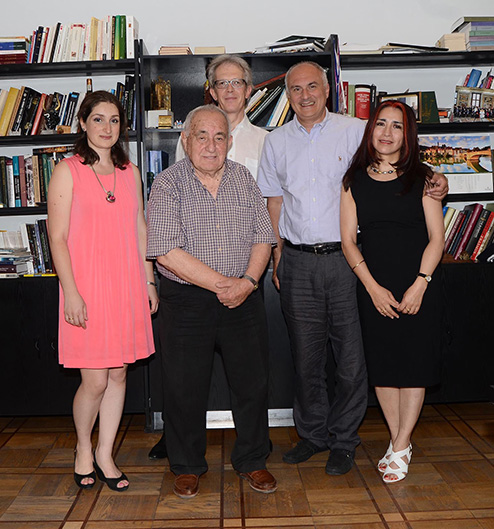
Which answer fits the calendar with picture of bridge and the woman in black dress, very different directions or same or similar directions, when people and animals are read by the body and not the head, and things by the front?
same or similar directions

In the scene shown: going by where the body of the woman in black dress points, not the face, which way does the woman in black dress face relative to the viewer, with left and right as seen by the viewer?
facing the viewer

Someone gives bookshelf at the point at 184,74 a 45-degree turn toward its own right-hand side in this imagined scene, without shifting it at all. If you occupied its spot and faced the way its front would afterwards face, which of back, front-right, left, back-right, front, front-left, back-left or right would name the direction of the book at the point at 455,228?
back-left

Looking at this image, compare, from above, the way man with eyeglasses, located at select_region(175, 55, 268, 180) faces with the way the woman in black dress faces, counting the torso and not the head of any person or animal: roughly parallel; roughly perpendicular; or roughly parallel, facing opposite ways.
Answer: roughly parallel

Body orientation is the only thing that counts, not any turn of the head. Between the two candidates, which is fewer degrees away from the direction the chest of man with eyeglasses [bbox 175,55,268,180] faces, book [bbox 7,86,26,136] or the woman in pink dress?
the woman in pink dress

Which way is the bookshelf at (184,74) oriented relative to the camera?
toward the camera

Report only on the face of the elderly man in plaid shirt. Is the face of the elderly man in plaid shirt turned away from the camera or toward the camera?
toward the camera

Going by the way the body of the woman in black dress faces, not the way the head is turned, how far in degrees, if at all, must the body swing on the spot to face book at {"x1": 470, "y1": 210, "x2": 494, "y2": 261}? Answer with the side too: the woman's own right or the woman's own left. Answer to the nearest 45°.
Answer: approximately 135° to the woman's own left

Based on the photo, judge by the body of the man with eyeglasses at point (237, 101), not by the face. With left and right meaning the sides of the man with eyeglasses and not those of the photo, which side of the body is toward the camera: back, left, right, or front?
front

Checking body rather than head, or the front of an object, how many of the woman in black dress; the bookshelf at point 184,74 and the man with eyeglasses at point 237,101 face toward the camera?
3

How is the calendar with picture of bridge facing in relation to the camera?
toward the camera

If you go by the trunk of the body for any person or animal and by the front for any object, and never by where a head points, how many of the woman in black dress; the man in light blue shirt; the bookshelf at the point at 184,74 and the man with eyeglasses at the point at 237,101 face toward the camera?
4

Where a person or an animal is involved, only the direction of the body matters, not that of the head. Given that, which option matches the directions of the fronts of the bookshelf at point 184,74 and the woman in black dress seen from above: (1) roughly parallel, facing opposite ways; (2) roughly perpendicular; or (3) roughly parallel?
roughly parallel
